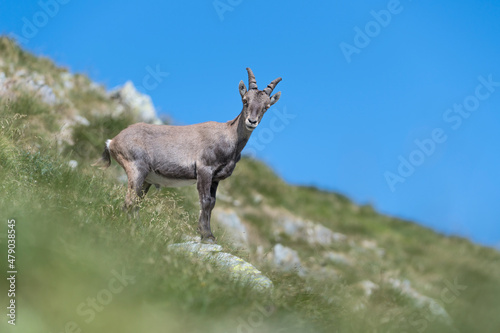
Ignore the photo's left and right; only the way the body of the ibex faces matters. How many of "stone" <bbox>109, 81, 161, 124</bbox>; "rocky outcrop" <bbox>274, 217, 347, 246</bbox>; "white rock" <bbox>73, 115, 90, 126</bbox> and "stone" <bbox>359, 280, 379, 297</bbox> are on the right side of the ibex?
0

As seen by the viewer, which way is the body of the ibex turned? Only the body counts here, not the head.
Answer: to the viewer's right

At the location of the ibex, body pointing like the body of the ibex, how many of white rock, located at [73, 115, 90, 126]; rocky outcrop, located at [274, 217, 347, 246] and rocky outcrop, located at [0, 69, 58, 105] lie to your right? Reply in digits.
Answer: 0

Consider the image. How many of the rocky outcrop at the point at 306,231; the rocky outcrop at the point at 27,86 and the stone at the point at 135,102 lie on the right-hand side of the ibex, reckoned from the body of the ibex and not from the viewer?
0

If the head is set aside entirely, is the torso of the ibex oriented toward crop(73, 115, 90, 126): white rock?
no

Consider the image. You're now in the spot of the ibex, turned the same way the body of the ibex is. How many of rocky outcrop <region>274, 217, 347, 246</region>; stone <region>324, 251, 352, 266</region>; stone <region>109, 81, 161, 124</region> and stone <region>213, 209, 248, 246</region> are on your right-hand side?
0

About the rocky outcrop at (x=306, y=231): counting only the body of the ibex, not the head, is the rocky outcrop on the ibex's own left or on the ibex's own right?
on the ibex's own left

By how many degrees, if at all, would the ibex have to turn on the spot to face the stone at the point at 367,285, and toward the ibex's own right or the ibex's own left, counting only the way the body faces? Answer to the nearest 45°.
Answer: approximately 45° to the ibex's own left

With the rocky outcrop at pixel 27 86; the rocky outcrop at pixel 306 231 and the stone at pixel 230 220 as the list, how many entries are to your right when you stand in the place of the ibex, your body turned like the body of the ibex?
0

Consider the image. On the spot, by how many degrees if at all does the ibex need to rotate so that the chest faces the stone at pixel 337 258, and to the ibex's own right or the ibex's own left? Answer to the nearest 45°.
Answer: approximately 45° to the ibex's own left

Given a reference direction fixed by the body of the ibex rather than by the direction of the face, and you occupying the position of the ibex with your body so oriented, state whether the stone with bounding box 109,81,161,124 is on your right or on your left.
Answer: on your left
